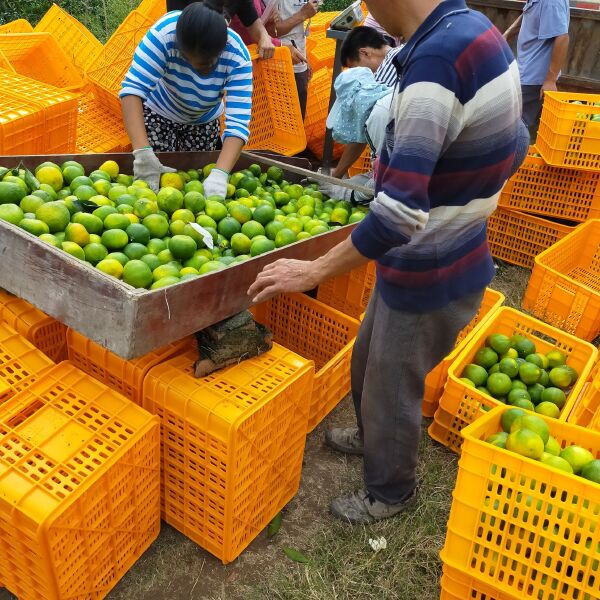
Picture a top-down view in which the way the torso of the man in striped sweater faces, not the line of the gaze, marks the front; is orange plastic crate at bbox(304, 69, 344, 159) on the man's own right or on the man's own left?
on the man's own right

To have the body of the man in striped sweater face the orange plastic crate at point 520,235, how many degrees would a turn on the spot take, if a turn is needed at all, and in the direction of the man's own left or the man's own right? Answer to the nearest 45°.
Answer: approximately 90° to the man's own right

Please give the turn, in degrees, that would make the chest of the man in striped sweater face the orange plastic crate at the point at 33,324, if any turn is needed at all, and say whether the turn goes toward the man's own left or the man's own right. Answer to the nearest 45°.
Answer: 0° — they already face it

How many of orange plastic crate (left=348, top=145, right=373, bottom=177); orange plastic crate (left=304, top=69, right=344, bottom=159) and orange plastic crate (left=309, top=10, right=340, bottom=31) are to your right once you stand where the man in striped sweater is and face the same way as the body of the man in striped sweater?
3

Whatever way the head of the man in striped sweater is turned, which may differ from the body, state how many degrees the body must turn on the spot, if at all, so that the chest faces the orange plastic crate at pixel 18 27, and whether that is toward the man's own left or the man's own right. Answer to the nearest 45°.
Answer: approximately 45° to the man's own right

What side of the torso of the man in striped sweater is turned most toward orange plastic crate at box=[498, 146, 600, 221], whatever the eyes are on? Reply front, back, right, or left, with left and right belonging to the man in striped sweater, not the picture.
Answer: right

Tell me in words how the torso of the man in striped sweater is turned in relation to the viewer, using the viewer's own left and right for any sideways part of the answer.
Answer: facing to the left of the viewer
